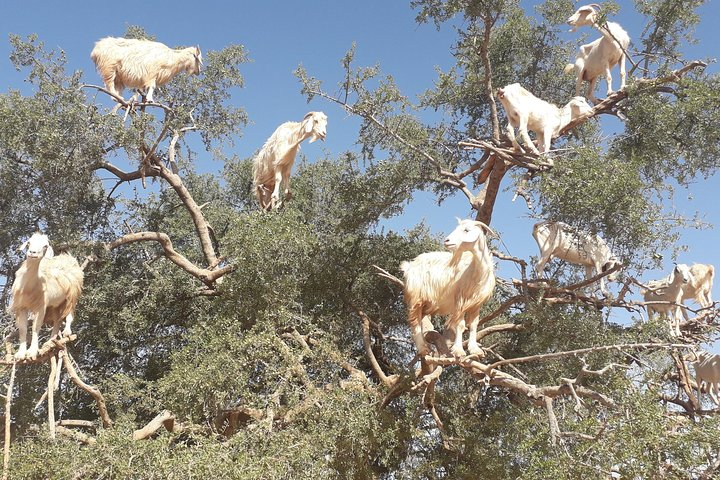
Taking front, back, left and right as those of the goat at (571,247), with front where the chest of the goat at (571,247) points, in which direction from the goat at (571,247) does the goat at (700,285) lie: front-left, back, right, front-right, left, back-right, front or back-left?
front-left

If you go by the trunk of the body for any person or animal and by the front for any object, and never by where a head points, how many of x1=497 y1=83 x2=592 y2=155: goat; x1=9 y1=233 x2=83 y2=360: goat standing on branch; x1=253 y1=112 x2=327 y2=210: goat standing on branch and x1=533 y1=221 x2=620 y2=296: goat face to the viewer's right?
3

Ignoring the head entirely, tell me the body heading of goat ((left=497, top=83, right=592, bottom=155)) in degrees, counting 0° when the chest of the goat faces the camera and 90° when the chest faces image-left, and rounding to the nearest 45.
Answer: approximately 270°

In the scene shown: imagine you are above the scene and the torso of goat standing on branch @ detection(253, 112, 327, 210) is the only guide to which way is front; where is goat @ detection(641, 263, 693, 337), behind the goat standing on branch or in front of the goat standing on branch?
in front

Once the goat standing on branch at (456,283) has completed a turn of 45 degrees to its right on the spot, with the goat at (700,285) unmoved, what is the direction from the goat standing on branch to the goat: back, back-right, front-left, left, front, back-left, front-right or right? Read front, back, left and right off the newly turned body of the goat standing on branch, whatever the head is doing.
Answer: back-left

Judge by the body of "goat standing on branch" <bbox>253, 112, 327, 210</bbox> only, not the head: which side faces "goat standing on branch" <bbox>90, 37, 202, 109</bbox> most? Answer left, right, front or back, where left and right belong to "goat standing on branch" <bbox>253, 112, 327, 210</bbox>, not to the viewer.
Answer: back

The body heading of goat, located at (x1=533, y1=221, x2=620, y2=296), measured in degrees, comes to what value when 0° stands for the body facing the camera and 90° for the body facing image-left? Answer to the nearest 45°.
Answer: approximately 270°

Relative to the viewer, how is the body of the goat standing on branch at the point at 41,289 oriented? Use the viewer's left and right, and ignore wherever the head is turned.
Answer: facing the viewer and to the left of the viewer

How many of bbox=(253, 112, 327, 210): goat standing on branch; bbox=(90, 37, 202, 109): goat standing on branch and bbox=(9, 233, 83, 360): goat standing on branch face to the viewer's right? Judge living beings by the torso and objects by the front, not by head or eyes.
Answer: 2

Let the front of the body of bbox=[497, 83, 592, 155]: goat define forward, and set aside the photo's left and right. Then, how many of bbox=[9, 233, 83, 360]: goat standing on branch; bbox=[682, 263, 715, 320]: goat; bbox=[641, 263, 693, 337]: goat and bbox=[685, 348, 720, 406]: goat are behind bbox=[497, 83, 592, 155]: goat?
1

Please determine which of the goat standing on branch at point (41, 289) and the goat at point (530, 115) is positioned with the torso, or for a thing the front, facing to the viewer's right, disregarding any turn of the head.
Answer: the goat

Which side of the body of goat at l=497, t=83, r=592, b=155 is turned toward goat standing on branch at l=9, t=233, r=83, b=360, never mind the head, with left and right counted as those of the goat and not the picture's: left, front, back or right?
back

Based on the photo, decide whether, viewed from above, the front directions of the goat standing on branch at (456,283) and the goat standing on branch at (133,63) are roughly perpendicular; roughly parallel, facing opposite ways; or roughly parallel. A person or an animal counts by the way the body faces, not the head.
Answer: roughly perpendicular

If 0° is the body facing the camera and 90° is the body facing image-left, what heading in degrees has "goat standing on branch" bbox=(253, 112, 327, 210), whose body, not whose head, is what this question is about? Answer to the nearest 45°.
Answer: approximately 270°

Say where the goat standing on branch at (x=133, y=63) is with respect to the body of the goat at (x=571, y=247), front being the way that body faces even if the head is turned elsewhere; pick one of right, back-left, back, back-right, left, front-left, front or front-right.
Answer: back

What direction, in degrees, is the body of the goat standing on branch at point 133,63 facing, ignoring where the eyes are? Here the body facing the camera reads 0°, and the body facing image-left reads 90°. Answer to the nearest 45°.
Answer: approximately 270°
